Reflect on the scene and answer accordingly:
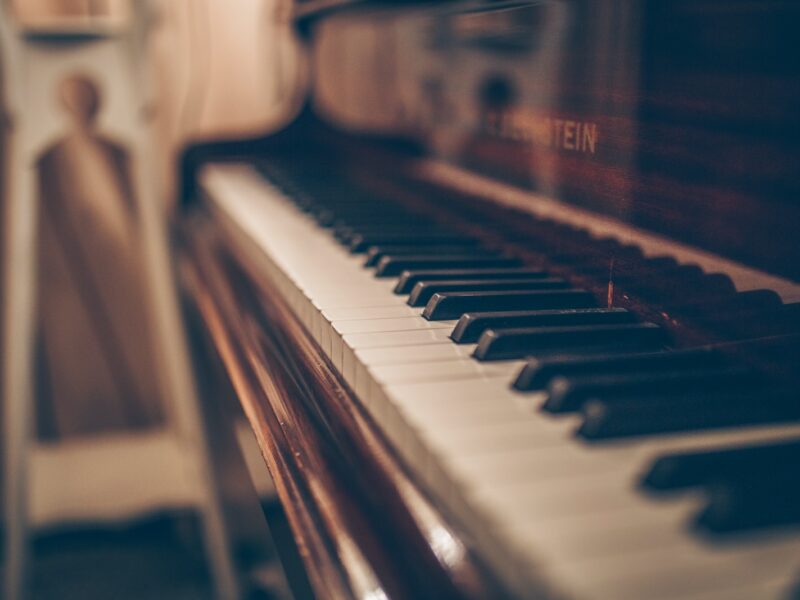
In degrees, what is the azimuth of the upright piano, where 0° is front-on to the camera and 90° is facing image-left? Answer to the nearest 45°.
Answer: approximately 45°

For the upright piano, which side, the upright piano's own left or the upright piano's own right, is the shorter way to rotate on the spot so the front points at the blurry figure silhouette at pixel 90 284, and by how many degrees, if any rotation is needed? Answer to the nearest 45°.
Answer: approximately 90° to the upright piano's own right
